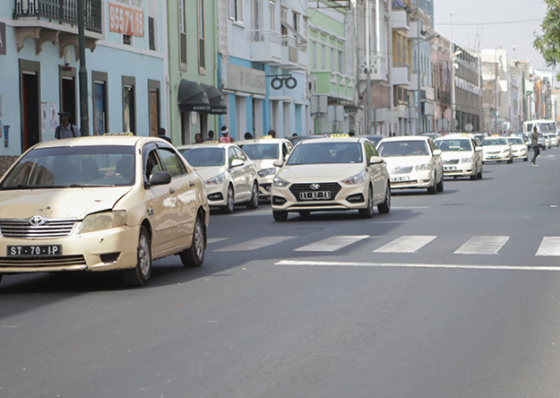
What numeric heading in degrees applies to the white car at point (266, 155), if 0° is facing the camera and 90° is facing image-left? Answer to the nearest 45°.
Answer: approximately 45°

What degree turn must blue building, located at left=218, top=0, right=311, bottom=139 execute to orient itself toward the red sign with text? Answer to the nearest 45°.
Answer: approximately 45° to its right

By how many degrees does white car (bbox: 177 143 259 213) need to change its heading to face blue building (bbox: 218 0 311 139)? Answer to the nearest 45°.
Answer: approximately 135° to its right
